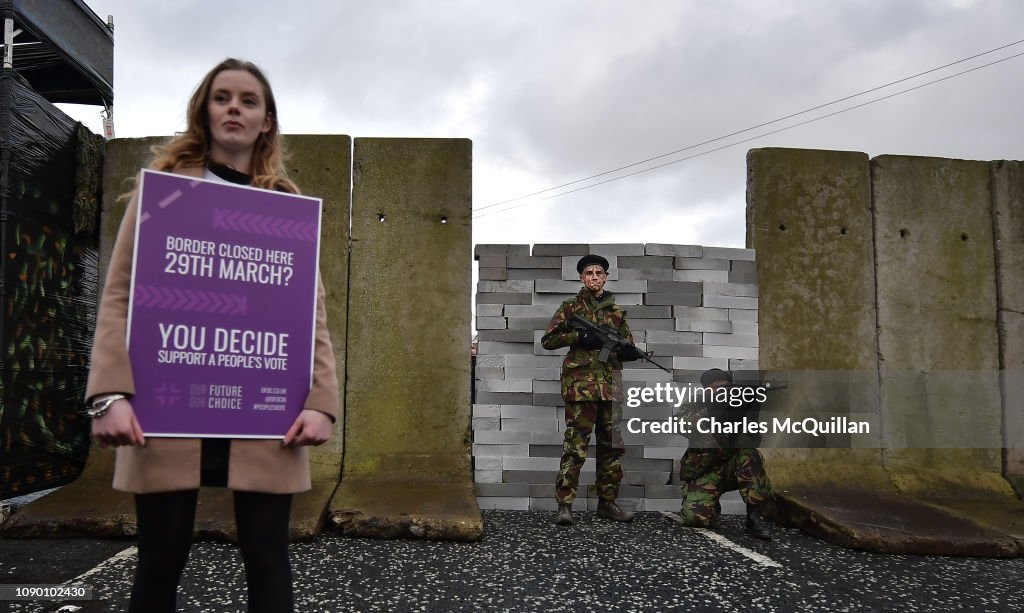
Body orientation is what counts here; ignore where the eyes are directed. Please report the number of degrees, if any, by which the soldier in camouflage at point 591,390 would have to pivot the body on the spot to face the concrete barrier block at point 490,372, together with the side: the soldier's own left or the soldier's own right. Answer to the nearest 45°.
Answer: approximately 135° to the soldier's own right

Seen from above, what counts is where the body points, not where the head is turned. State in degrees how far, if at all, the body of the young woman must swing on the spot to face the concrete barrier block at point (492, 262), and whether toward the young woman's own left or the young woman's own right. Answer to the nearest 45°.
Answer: approximately 135° to the young woman's own left

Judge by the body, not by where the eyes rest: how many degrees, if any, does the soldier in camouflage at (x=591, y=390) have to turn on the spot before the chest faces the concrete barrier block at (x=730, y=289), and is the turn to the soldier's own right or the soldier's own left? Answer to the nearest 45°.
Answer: approximately 135° to the soldier's own left

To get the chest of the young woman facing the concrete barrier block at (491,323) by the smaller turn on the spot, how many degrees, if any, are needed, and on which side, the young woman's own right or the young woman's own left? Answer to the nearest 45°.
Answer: approximately 135° to the young woman's own left

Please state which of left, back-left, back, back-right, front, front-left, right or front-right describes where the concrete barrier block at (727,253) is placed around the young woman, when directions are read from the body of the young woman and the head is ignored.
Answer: back-left

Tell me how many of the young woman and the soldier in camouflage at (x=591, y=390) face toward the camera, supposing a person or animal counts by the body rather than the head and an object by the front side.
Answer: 2

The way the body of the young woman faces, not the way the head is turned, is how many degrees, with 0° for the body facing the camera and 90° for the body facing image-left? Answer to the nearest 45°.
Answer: approximately 0°
